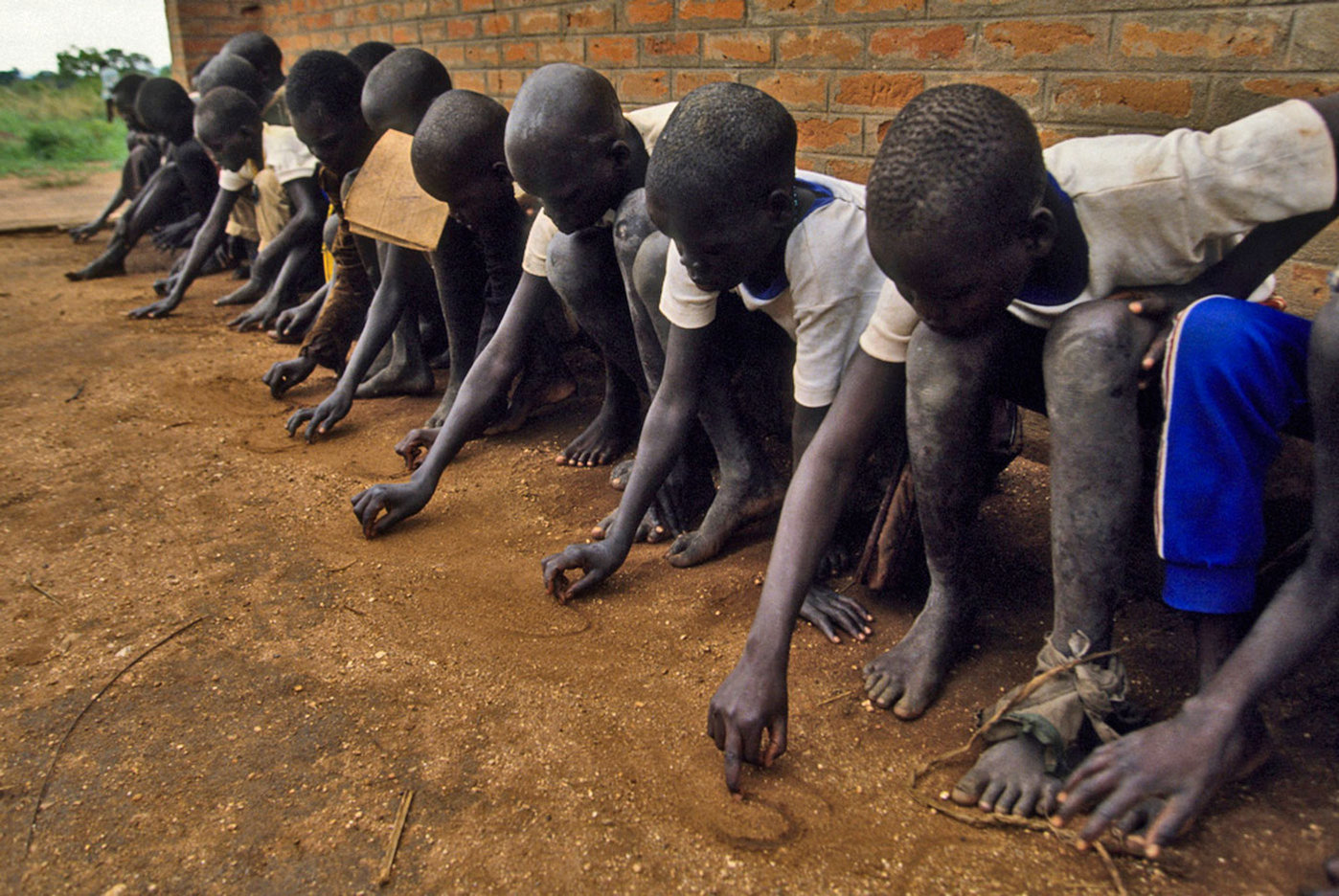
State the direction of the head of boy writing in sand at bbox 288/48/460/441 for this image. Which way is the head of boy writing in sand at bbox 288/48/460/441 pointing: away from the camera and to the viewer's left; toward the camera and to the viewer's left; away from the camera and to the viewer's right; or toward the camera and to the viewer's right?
toward the camera and to the viewer's left

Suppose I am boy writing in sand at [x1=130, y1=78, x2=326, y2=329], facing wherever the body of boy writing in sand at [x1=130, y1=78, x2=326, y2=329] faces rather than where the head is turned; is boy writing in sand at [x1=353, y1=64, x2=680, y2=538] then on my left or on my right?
on my left

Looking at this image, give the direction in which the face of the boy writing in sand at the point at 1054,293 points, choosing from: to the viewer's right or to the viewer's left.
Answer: to the viewer's left

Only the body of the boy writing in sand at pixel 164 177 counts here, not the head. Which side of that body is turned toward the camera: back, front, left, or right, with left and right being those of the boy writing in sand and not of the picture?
left

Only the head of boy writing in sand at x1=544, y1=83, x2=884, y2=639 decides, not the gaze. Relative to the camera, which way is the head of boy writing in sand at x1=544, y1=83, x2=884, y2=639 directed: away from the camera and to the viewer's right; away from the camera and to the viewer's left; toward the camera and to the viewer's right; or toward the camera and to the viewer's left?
toward the camera and to the viewer's left

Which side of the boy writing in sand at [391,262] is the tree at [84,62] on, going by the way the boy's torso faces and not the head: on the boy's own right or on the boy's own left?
on the boy's own right

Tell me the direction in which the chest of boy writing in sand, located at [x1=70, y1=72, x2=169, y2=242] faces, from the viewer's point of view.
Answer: to the viewer's left

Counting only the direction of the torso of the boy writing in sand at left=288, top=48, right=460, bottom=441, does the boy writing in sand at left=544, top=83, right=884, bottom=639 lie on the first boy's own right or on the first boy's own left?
on the first boy's own left

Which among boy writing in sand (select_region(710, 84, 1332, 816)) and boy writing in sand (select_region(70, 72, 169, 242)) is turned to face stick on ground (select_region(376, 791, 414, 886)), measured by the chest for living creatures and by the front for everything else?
boy writing in sand (select_region(710, 84, 1332, 816))

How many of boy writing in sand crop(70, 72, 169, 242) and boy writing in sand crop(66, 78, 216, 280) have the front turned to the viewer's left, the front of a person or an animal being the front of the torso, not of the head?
2

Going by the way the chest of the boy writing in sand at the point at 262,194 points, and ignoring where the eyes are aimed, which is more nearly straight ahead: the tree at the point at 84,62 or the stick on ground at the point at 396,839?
the stick on ground

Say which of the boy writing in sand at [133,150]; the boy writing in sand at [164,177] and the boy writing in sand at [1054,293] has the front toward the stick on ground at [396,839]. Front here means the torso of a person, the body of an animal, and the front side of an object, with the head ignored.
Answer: the boy writing in sand at [1054,293]

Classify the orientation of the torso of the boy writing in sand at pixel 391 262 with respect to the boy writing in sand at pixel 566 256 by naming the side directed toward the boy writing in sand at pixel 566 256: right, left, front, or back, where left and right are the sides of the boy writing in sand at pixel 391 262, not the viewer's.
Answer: left

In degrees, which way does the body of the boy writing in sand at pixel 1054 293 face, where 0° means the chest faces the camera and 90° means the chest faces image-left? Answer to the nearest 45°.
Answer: approximately 45°

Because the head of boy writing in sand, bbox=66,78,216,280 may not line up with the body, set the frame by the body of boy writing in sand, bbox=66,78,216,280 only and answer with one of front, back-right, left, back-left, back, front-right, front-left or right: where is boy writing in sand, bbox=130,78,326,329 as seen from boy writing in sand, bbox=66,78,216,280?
left
